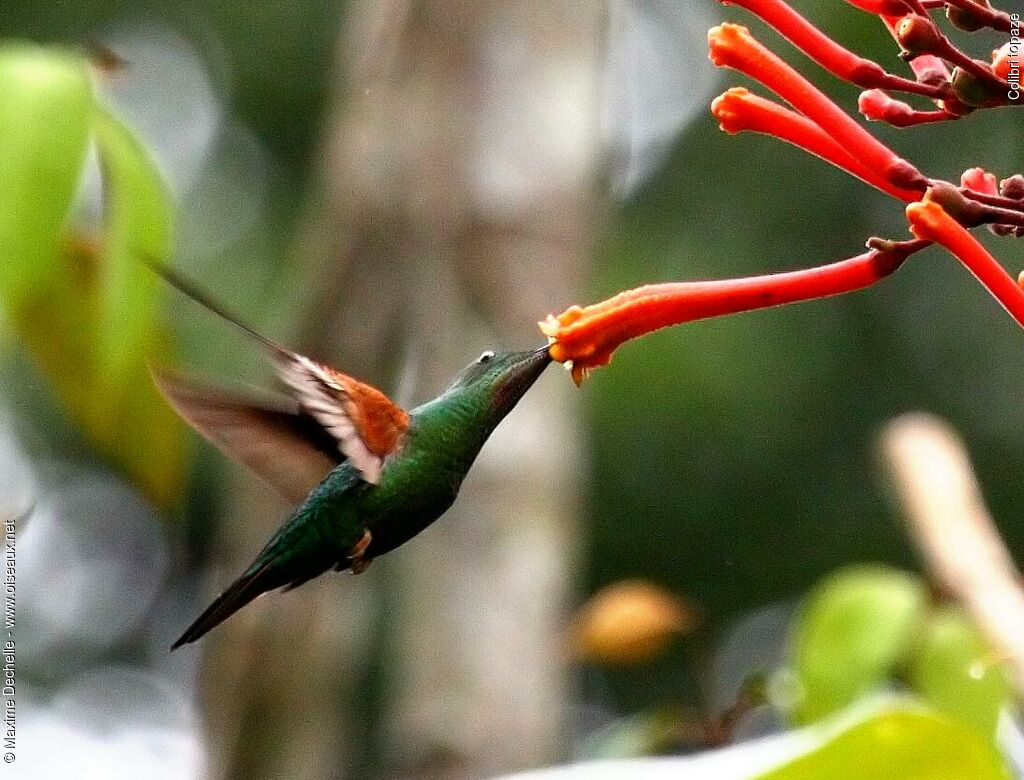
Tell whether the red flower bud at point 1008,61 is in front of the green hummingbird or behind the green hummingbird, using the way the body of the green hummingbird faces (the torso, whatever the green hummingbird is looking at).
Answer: in front

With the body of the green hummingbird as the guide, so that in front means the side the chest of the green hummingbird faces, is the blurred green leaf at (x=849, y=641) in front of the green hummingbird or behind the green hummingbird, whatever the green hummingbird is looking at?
in front

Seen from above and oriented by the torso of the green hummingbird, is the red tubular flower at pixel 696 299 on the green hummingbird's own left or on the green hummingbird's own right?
on the green hummingbird's own right

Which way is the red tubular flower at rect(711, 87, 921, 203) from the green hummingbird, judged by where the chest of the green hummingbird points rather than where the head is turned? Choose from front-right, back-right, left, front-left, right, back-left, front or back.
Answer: front-right

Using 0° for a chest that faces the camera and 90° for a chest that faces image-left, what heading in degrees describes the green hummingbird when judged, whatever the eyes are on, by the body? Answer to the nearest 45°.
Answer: approximately 270°

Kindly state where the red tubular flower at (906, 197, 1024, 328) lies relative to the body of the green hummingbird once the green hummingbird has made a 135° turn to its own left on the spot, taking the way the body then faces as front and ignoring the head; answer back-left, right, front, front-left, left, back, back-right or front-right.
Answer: back

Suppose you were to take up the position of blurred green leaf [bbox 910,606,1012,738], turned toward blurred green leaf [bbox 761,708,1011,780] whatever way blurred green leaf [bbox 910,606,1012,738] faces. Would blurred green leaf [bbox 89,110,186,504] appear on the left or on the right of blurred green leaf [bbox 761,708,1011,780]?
right
